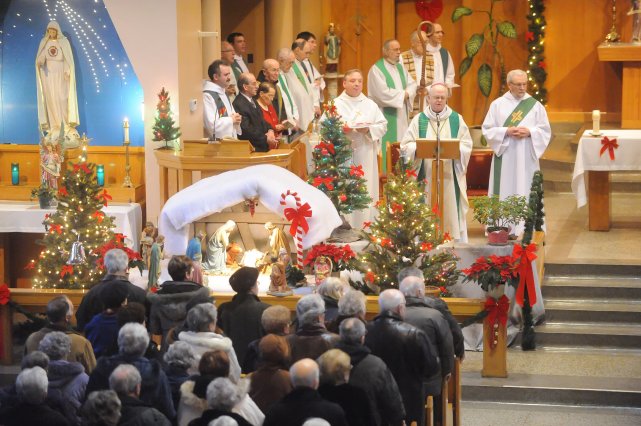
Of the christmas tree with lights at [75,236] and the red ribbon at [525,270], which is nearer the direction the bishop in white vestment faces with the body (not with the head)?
the red ribbon

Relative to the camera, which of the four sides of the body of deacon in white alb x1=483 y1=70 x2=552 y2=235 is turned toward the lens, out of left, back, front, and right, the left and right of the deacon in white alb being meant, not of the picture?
front

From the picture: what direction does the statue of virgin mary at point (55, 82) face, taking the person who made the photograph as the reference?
facing the viewer

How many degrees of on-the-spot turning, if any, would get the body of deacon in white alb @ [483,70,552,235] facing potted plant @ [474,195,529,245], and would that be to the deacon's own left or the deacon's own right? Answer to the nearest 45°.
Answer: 0° — they already face it

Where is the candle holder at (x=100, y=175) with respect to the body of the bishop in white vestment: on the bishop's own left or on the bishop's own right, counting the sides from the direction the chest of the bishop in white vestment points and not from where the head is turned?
on the bishop's own right

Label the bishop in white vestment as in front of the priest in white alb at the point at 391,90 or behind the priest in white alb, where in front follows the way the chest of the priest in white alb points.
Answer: in front

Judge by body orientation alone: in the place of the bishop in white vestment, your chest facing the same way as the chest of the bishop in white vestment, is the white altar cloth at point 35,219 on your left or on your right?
on your right

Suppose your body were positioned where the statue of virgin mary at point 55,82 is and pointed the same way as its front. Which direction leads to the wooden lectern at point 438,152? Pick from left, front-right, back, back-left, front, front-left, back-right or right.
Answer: front-left

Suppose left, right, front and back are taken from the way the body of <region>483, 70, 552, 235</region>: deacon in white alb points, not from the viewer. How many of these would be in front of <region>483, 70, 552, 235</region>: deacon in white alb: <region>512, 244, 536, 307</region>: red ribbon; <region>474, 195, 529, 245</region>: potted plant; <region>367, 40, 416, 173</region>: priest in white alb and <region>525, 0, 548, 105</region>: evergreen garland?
2

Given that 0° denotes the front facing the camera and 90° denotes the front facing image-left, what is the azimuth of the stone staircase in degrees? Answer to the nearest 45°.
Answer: approximately 0°

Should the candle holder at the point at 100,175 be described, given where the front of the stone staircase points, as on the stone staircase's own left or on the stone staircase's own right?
on the stone staircase's own right

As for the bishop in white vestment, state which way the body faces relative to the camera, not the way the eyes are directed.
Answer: toward the camera

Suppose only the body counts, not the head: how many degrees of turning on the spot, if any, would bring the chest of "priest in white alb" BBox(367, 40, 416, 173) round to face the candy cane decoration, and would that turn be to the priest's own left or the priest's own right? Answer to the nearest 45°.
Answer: approximately 45° to the priest's own right
